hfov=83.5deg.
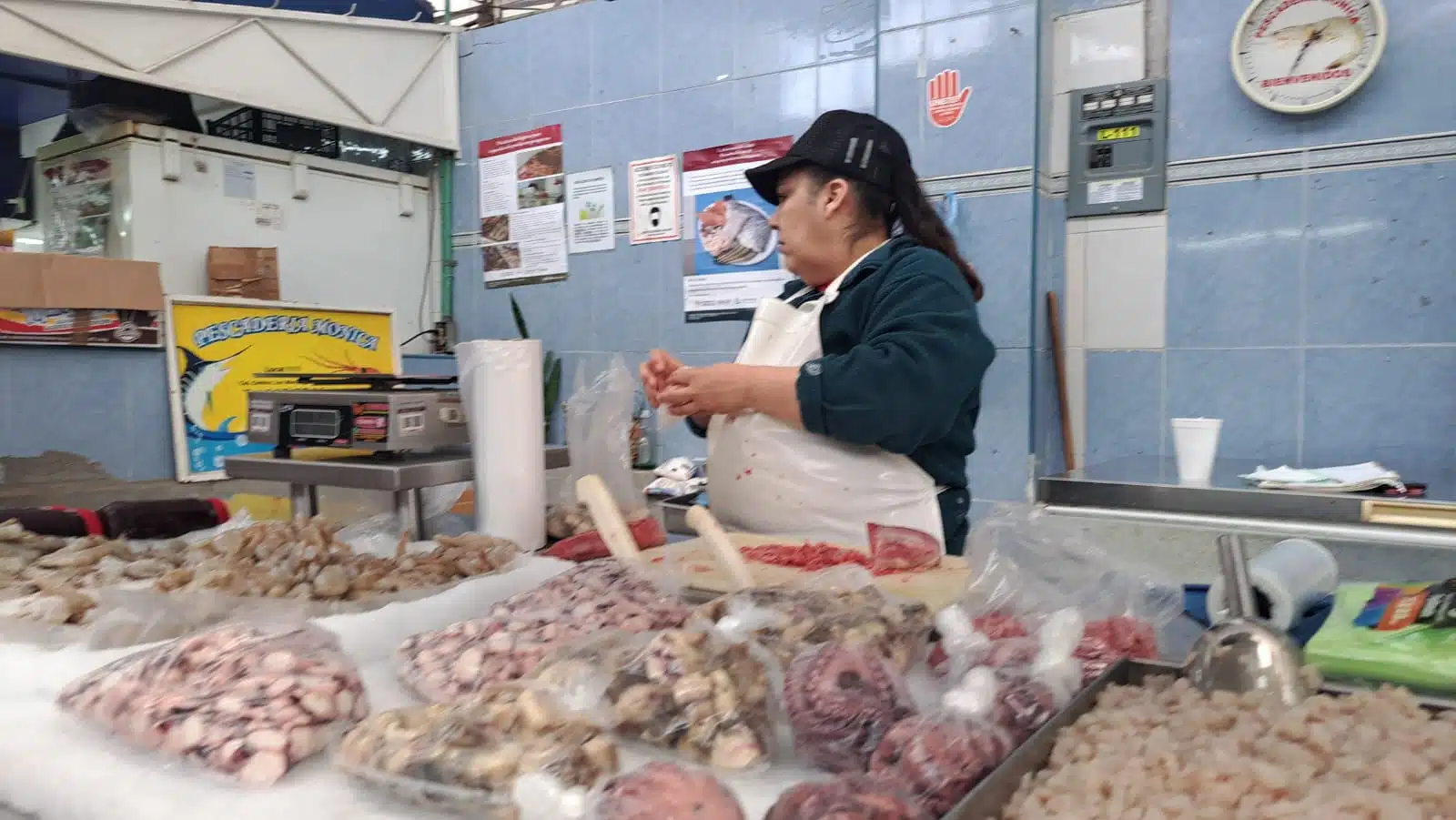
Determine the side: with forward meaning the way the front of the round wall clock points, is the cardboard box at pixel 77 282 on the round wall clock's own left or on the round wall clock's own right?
on the round wall clock's own right

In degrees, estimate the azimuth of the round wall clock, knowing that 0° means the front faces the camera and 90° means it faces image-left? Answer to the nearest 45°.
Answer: approximately 0°

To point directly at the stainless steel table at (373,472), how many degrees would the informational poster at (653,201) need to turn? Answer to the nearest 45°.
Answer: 0° — it already faces it

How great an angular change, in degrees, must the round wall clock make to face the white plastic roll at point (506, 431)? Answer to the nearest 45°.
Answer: approximately 45° to its right

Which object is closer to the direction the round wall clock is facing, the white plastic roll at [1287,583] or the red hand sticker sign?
the white plastic roll

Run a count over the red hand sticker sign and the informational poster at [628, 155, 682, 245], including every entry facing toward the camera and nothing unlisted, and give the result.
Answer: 2

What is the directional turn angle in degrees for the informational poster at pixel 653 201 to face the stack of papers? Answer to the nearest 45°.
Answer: approximately 45° to its left

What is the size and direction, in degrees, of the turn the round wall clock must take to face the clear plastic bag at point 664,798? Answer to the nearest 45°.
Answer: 0° — it already faces it

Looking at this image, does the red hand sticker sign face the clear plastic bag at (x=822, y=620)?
yes

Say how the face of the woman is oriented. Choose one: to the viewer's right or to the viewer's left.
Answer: to the viewer's left
